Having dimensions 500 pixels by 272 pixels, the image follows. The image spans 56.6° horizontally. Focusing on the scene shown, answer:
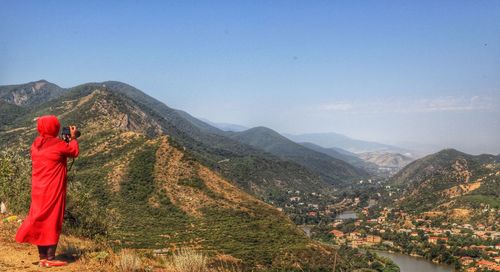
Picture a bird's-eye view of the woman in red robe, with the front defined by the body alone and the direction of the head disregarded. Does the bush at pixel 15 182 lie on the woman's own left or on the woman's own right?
on the woman's own left

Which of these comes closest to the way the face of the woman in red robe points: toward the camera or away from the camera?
away from the camera

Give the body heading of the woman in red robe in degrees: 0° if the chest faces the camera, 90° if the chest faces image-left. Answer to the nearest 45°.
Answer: approximately 225°
